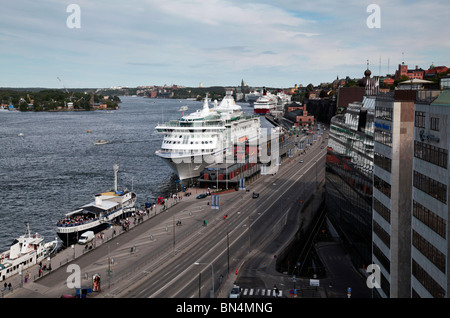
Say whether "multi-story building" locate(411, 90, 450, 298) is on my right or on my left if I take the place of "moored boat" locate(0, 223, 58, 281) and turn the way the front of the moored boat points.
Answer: on my right

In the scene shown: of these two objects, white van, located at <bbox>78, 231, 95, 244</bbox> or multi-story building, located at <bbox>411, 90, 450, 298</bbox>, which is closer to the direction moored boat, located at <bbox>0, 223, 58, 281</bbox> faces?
the white van

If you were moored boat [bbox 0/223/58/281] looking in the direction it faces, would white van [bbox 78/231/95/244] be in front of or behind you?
in front

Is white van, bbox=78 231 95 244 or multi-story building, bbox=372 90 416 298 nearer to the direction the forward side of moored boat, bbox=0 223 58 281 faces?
the white van

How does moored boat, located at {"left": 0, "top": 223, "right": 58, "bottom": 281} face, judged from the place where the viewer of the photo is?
facing away from the viewer and to the right of the viewer

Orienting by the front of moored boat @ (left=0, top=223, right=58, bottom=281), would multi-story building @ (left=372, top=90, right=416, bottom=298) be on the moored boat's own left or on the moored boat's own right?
on the moored boat's own right
